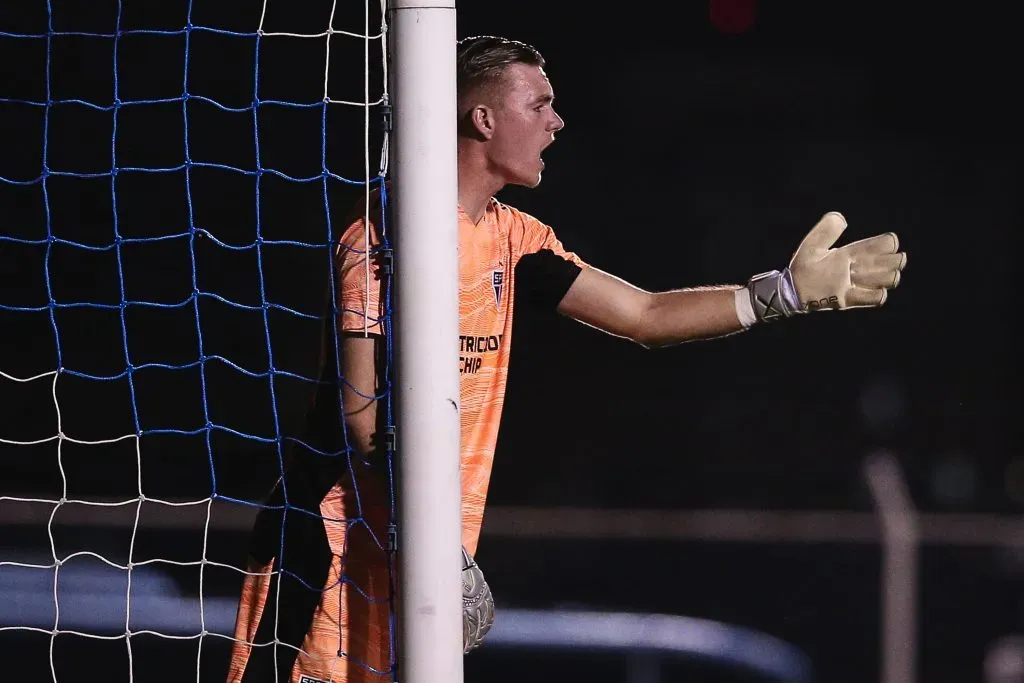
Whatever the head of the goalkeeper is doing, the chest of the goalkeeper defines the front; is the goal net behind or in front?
behind

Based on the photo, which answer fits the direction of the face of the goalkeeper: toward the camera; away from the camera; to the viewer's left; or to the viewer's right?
to the viewer's right

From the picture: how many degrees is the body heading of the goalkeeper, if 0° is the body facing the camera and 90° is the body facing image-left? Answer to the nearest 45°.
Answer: approximately 315°
